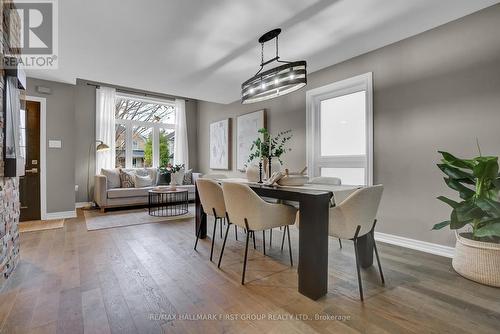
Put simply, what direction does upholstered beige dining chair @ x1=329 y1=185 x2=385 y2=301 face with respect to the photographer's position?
facing away from the viewer and to the left of the viewer

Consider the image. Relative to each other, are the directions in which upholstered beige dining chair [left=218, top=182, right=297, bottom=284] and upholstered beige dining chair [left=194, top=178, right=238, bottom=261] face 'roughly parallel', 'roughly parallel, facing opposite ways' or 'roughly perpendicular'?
roughly parallel

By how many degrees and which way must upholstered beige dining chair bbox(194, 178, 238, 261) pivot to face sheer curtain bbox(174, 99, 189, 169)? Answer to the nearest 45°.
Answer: approximately 45° to its left

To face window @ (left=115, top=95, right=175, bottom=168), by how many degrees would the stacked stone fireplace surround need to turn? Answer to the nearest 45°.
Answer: approximately 45° to its left

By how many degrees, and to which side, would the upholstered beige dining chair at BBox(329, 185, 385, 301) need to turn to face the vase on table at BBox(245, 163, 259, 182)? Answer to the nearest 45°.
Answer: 0° — it already faces it

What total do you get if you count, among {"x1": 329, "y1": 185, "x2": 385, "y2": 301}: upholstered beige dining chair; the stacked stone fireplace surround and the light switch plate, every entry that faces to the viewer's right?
1

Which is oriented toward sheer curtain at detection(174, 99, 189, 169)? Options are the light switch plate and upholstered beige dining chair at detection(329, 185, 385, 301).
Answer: the upholstered beige dining chair

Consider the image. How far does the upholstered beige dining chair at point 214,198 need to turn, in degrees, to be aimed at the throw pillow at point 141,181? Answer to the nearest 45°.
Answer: approximately 90° to its left

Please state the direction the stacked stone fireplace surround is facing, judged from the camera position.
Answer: facing to the right of the viewer

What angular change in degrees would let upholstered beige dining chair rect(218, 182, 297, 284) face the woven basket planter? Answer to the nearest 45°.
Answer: approximately 45° to its right

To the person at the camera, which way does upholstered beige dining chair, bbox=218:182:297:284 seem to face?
facing away from the viewer and to the right of the viewer

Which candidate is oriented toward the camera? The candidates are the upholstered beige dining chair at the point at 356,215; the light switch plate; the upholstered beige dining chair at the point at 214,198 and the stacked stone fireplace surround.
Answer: the light switch plate

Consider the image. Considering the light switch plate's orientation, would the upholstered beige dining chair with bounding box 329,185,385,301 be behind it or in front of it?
in front

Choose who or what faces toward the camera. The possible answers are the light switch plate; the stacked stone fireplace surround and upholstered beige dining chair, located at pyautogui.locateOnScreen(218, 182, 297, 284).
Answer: the light switch plate

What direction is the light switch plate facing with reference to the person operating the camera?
facing the viewer

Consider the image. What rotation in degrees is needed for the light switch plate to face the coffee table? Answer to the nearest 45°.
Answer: approximately 90° to its left
